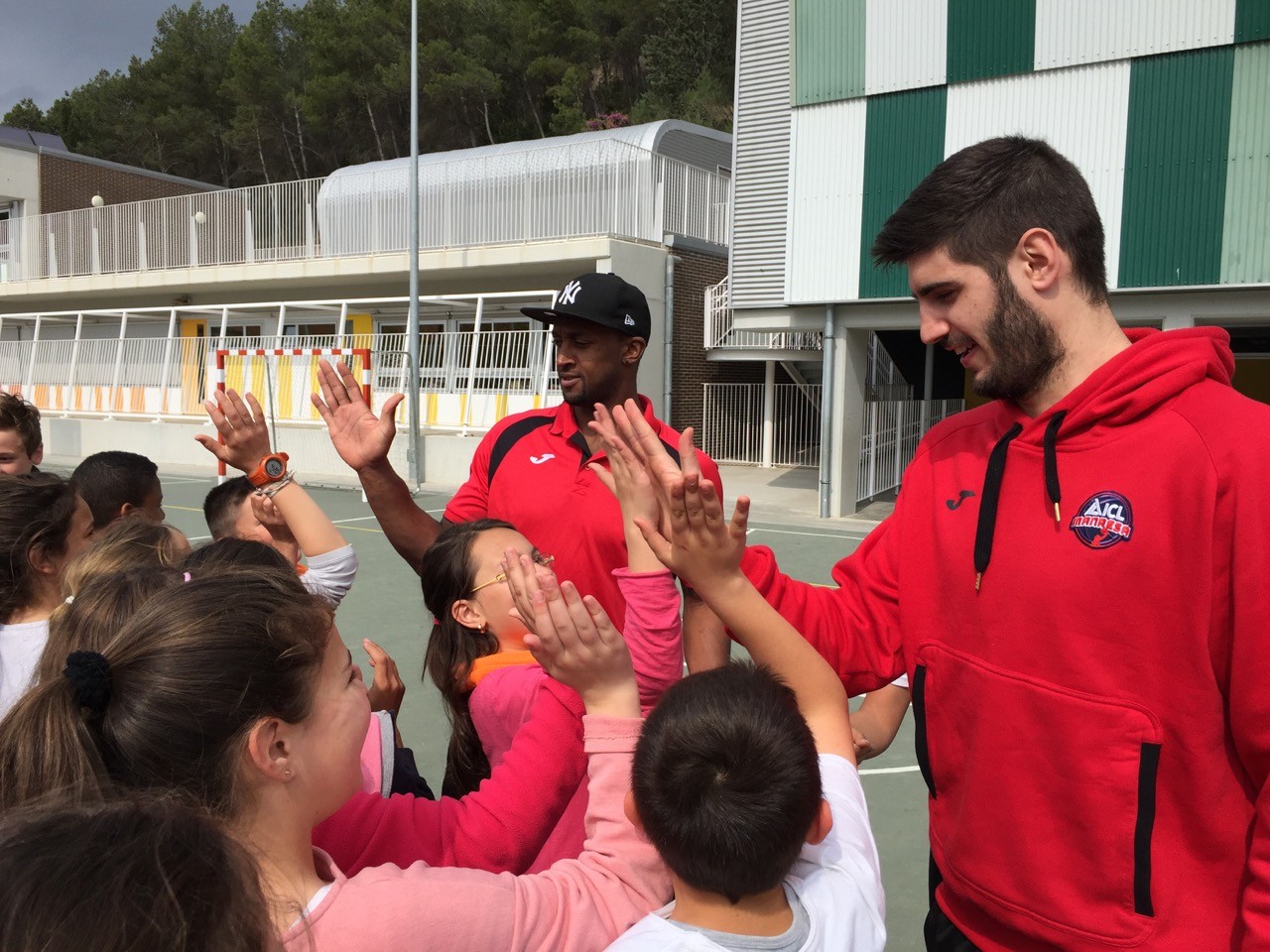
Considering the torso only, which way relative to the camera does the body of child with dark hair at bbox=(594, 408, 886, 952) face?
away from the camera

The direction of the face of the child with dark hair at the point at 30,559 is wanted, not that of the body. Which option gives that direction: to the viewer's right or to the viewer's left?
to the viewer's right

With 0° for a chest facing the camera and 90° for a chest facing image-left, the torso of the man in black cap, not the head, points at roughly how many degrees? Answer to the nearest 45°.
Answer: approximately 45°

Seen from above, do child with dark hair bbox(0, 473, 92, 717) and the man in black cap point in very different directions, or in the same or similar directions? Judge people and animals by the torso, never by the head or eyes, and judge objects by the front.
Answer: very different directions

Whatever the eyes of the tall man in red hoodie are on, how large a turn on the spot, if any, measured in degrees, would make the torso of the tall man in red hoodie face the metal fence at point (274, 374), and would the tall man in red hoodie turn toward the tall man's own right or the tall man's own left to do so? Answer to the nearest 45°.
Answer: approximately 90° to the tall man's own right

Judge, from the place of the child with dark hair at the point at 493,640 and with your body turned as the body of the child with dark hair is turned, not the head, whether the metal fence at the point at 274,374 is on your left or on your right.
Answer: on your left

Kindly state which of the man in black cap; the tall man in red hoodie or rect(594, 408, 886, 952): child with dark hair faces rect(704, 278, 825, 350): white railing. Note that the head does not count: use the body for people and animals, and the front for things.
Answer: the child with dark hair

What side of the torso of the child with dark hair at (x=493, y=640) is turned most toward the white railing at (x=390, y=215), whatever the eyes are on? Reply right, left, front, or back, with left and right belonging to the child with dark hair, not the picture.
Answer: left
